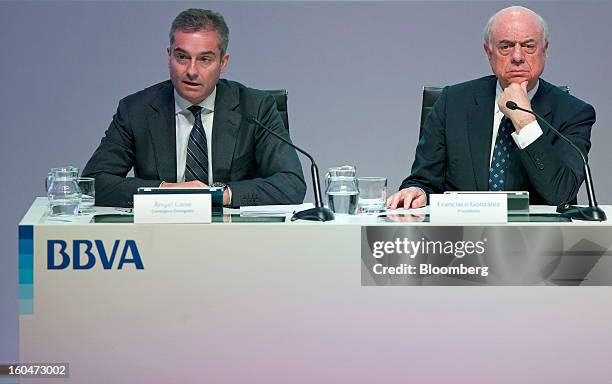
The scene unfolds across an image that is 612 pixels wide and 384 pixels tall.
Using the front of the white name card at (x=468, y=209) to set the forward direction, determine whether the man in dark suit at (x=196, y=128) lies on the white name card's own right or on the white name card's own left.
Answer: on the white name card's own right

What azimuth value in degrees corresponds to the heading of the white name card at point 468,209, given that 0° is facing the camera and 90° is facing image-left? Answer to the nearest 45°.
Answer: approximately 0°

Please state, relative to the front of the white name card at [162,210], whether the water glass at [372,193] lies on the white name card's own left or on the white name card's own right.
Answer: on the white name card's own left

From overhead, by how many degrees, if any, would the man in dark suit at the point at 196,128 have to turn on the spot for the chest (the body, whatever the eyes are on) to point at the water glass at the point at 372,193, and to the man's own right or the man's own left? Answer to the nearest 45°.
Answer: approximately 45° to the man's own left

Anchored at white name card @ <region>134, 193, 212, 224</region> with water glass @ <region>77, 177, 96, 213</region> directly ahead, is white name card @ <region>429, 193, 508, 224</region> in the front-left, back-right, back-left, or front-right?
back-right
